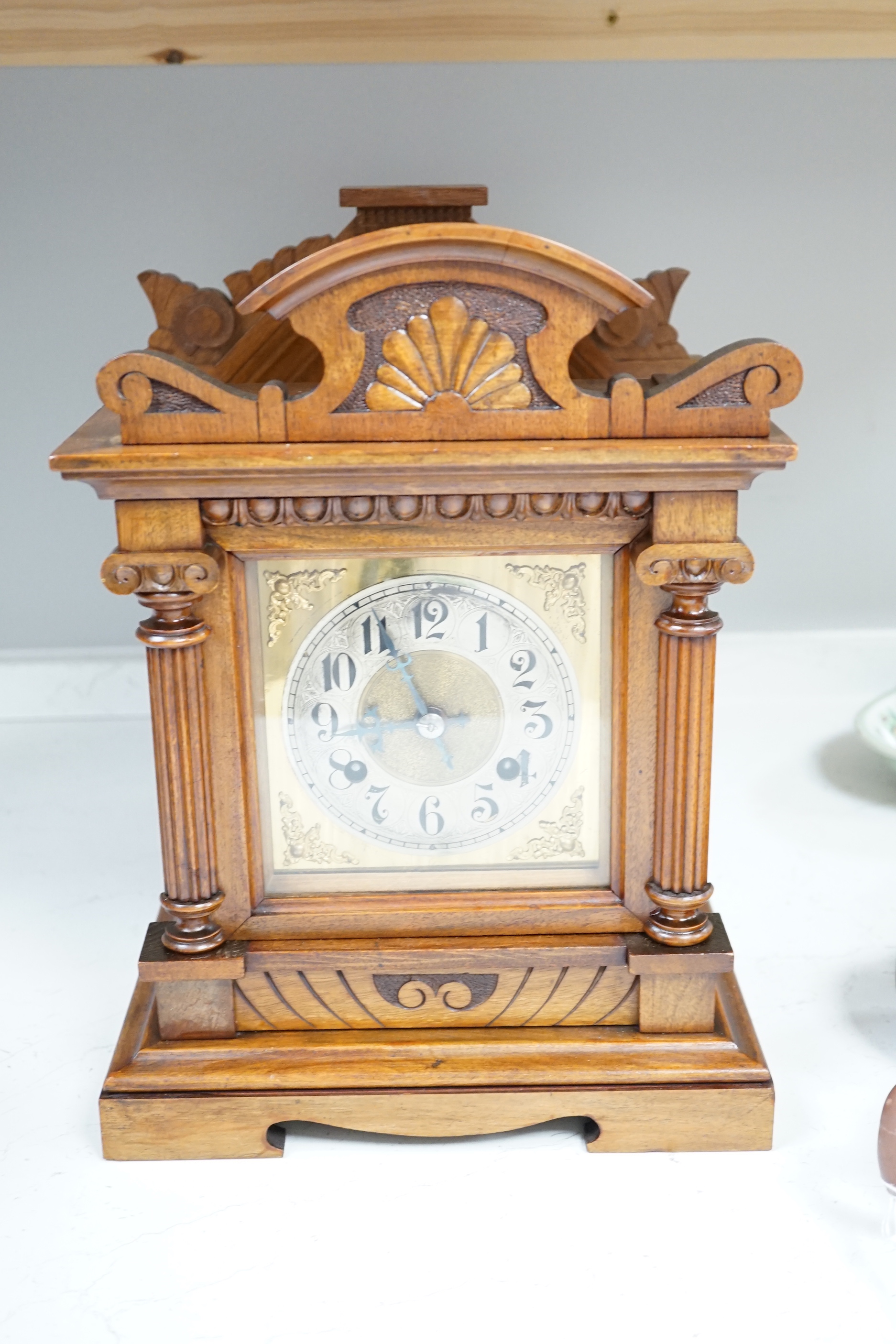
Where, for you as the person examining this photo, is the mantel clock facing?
facing the viewer
